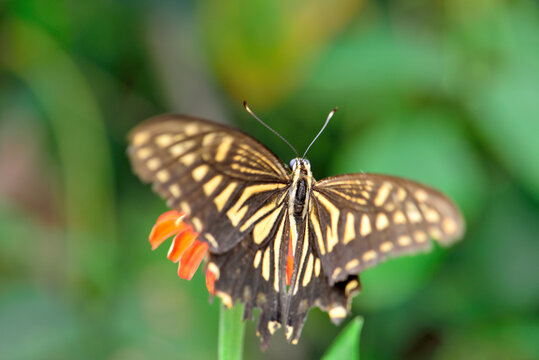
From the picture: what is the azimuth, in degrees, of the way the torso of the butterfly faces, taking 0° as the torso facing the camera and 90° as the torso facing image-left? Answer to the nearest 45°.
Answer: approximately 180°
